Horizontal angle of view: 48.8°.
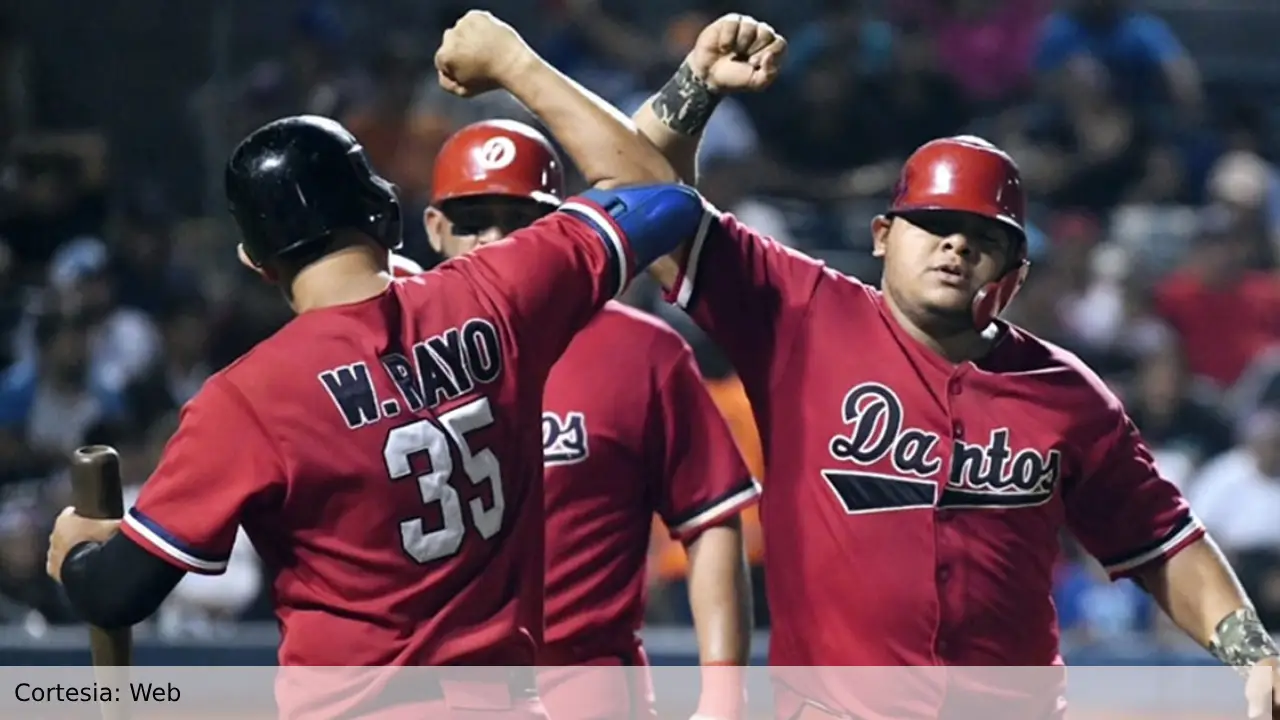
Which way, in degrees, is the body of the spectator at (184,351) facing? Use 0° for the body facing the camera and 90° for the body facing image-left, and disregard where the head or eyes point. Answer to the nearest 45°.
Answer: approximately 0°

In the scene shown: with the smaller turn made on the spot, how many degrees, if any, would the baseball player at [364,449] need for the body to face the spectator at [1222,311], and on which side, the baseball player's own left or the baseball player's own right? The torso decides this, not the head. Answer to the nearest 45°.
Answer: approximately 45° to the baseball player's own right

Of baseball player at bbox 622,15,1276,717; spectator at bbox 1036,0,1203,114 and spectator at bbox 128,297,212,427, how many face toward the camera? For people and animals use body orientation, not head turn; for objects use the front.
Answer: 3

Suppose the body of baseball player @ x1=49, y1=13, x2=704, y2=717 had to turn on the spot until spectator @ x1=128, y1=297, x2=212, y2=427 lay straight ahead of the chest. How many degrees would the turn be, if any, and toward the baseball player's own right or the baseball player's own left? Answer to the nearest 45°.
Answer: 0° — they already face them

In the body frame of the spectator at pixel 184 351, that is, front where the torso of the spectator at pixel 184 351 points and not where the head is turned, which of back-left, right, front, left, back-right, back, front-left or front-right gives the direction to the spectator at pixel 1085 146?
left

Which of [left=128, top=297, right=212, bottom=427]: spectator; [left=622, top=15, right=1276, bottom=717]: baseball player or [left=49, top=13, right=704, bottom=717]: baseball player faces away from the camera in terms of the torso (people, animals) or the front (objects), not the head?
[left=49, top=13, right=704, bottom=717]: baseball player

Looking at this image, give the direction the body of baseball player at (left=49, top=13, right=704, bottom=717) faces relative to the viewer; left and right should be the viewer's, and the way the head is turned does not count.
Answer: facing away from the viewer

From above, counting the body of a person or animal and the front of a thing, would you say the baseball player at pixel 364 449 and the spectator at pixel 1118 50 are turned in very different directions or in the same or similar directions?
very different directions

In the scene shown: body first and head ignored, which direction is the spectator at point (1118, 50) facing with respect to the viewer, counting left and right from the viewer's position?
facing the viewer

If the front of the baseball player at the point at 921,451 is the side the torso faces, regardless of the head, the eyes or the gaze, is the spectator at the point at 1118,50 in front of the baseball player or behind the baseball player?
behind

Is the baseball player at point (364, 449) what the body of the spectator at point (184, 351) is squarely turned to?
yes

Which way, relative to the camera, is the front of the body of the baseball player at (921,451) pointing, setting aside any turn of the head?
toward the camera
